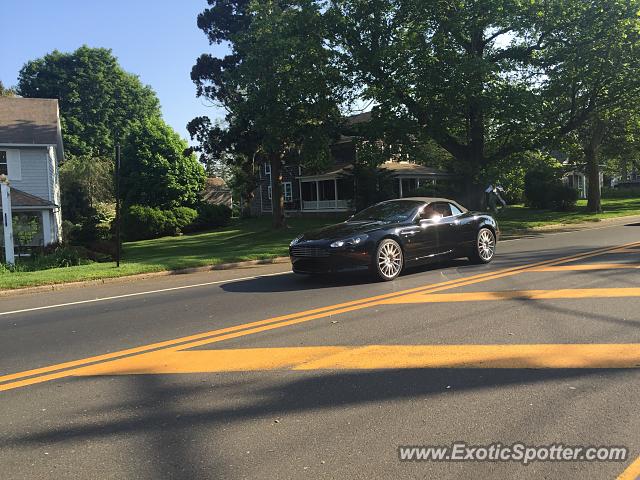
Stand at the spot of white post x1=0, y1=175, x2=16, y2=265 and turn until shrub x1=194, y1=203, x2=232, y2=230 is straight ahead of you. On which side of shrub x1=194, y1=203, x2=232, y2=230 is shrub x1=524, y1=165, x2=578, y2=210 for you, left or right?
right

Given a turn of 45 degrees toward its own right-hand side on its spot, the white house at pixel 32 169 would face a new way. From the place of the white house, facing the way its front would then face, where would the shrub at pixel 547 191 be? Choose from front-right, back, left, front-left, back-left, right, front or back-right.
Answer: back-left

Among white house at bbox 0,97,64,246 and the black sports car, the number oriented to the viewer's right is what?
0

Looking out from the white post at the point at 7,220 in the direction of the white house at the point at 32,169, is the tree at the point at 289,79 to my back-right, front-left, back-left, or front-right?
front-right

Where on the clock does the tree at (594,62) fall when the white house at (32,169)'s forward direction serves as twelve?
The tree is roughly at 10 o'clock from the white house.

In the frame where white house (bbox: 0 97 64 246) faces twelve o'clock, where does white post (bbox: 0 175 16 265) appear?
The white post is roughly at 12 o'clock from the white house.

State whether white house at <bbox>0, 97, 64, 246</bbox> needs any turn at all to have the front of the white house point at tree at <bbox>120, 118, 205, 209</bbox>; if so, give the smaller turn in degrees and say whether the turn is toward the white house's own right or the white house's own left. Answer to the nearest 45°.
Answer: approximately 135° to the white house's own left

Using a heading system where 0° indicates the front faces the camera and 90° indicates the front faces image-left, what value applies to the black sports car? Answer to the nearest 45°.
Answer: approximately 45°

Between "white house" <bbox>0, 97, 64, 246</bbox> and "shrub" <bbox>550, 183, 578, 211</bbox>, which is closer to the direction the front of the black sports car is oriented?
the white house

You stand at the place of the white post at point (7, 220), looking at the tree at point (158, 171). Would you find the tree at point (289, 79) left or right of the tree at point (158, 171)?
right

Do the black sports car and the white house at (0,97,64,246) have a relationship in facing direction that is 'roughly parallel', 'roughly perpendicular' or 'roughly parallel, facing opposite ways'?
roughly perpendicular

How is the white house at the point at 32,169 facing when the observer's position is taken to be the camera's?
facing the viewer
